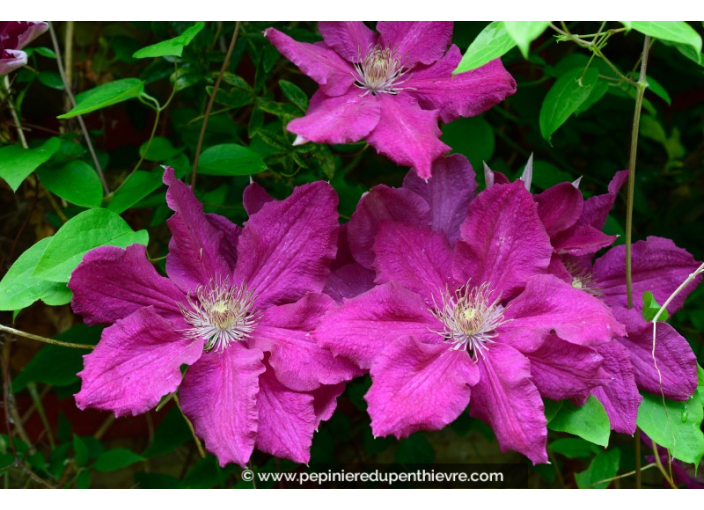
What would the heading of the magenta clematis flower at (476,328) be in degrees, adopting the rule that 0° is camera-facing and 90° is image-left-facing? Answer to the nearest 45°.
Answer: approximately 0°

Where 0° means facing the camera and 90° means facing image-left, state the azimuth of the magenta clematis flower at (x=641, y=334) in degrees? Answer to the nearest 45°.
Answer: approximately 45°

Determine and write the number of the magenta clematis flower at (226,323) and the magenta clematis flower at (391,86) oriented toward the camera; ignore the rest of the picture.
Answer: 2
